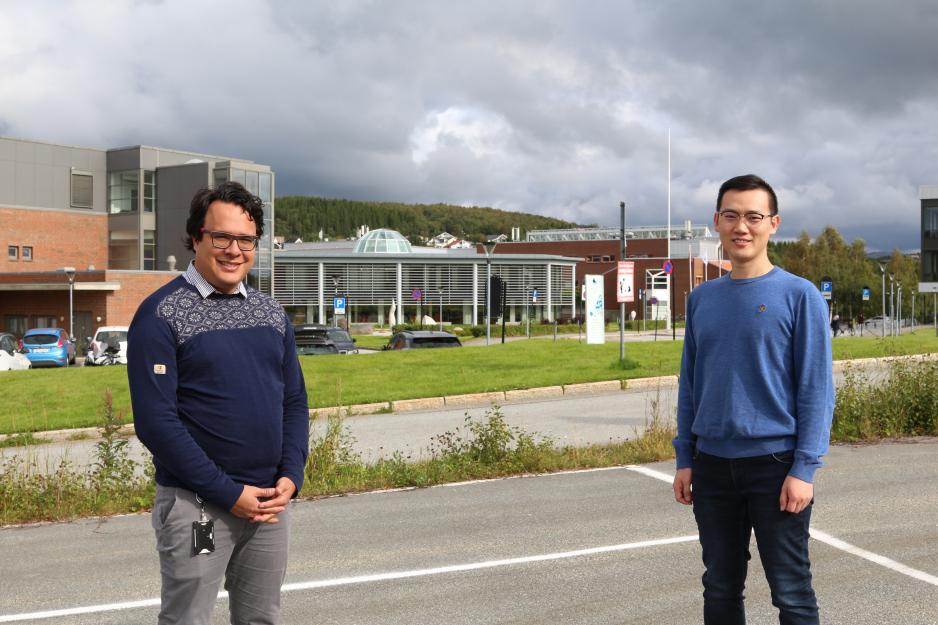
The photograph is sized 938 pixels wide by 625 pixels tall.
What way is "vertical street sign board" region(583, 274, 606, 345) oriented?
toward the camera

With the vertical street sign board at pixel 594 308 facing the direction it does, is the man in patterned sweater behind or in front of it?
in front

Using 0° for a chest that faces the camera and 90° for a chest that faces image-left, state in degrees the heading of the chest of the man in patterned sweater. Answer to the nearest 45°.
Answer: approximately 315°

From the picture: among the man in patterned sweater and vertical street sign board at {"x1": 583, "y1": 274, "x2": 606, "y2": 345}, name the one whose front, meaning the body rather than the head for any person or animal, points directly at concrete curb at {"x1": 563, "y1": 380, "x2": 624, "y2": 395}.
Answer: the vertical street sign board

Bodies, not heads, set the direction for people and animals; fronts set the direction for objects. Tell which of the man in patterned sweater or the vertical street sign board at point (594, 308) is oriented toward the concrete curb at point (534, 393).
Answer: the vertical street sign board

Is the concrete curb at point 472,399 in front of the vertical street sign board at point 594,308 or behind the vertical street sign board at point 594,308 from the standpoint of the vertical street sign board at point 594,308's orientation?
in front

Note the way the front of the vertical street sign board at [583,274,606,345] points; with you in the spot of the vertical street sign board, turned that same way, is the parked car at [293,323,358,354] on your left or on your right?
on your right
